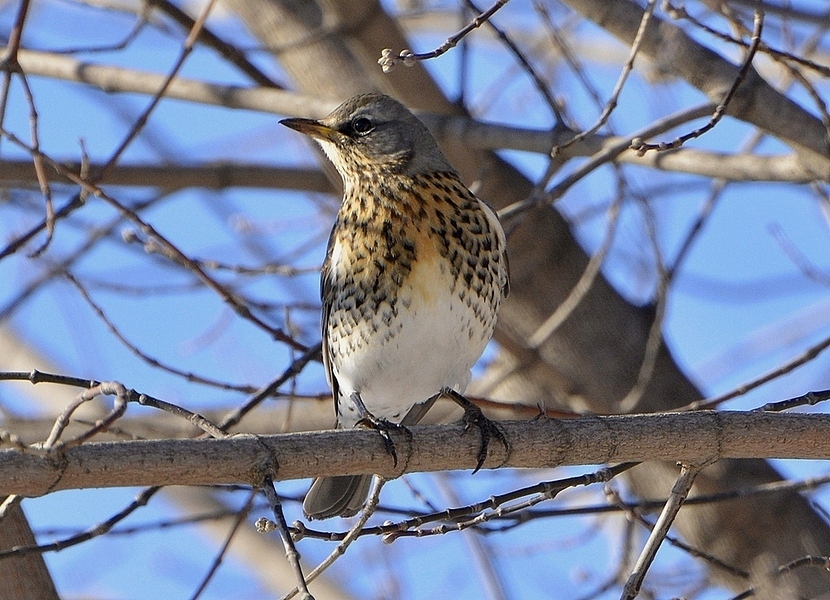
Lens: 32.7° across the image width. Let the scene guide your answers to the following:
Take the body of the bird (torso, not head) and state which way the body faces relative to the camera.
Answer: toward the camera

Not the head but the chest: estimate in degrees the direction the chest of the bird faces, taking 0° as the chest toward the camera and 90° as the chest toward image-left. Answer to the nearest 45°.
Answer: approximately 0°
